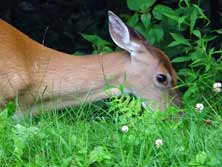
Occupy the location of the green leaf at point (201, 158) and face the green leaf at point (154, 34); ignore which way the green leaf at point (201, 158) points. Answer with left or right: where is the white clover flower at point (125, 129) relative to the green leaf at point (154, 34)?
left

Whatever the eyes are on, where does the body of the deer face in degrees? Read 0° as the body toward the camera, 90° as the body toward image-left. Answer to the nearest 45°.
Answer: approximately 270°

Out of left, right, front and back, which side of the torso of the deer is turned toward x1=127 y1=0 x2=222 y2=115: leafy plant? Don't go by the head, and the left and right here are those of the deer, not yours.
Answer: front

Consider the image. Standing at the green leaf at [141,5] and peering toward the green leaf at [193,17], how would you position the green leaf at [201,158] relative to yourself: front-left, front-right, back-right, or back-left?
front-right

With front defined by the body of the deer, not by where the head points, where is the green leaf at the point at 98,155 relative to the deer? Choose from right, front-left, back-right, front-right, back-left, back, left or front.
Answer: right

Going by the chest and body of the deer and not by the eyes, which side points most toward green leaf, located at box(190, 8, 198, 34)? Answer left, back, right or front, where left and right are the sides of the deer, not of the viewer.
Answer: front

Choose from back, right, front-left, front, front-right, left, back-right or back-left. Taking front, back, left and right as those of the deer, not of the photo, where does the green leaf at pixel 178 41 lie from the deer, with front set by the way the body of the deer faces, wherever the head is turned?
front

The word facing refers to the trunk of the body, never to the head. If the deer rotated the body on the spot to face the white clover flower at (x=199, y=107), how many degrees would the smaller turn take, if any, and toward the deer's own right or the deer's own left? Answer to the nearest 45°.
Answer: approximately 45° to the deer's own right
